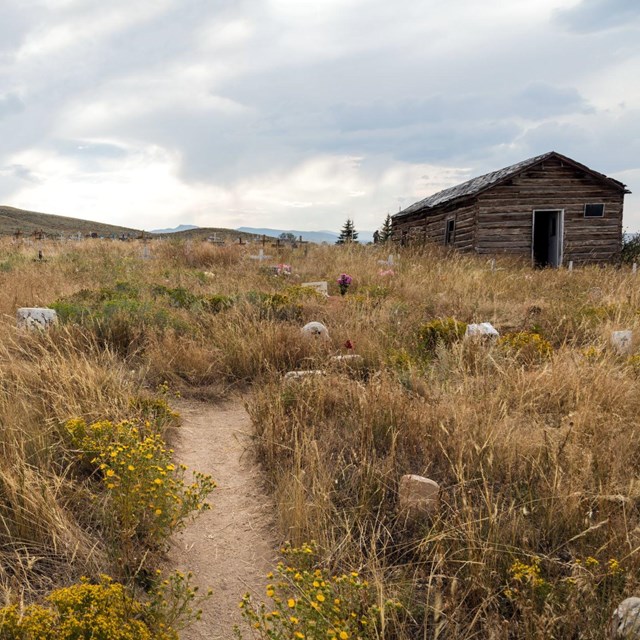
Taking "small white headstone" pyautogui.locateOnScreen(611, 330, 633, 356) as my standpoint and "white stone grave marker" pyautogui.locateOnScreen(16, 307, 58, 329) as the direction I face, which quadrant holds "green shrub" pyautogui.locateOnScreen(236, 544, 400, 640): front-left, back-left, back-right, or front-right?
front-left

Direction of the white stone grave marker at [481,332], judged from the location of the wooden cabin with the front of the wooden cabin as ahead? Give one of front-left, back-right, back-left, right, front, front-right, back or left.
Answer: front

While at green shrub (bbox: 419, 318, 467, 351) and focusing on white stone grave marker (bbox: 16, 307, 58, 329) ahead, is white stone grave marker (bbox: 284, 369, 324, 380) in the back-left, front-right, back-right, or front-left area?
front-left

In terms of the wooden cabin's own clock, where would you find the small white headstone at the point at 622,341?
The small white headstone is roughly at 12 o'clock from the wooden cabin.

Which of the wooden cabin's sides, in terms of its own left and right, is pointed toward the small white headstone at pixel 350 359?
front

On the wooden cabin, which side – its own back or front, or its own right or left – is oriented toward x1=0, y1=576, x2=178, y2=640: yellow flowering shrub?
front

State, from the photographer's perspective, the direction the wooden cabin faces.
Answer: facing the viewer

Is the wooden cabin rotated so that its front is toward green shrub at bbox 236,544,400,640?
yes

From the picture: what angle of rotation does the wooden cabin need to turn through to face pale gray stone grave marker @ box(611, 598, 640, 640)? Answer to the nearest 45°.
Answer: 0° — it already faces it

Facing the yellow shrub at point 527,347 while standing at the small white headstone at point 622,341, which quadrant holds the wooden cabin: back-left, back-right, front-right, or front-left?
back-right

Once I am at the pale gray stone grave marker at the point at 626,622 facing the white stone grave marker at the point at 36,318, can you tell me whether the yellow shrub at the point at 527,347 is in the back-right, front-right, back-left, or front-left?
front-right

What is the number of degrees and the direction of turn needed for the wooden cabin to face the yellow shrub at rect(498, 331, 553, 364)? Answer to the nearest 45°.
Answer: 0° — it already faces it

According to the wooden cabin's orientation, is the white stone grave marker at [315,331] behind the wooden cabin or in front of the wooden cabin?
in front

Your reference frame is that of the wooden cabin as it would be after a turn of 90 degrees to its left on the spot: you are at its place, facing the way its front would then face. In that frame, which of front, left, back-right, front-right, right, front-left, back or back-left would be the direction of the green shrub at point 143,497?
right
